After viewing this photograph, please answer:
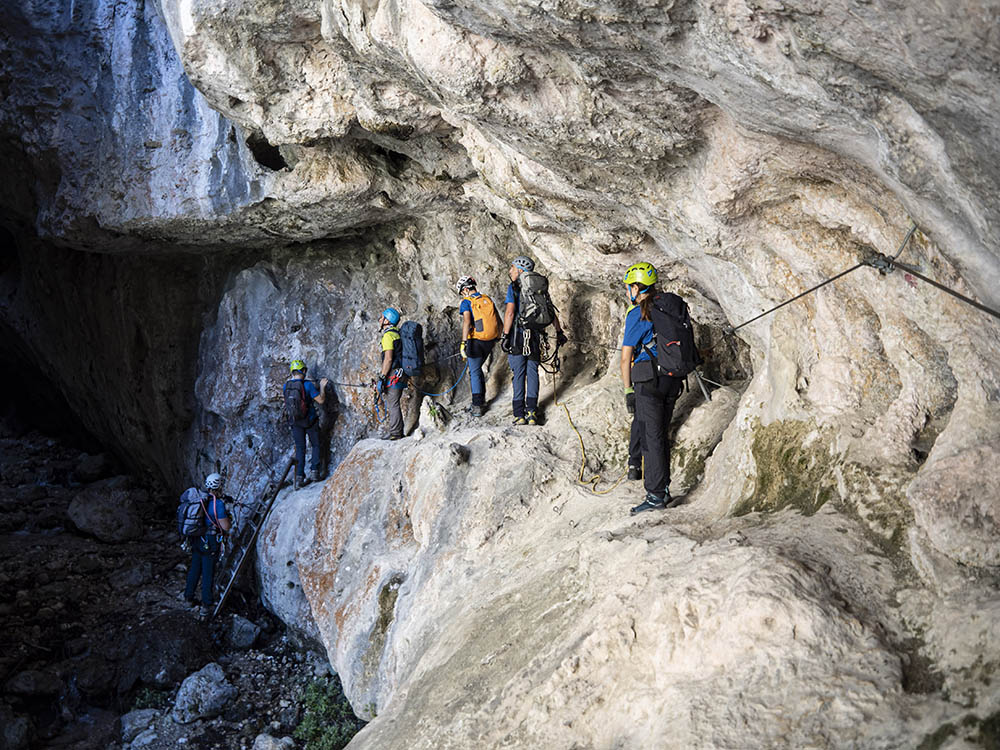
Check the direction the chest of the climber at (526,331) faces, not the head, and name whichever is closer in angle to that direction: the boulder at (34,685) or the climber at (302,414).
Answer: the climber

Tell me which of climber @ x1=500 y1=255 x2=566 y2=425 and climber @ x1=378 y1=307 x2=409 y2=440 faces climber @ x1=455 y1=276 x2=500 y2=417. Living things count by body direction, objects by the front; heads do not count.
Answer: climber @ x1=500 y1=255 x2=566 y2=425

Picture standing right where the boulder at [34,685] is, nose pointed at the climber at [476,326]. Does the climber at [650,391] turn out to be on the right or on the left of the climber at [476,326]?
right

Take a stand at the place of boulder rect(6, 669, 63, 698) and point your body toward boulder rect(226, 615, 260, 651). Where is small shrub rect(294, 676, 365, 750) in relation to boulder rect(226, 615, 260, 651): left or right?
right

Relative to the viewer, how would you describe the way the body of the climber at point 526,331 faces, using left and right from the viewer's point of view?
facing away from the viewer and to the left of the viewer

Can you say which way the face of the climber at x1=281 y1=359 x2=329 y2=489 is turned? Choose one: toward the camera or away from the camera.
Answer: away from the camera

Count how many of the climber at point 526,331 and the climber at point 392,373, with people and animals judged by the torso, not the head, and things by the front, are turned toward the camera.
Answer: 0

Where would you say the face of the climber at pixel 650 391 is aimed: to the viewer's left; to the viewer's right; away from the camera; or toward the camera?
to the viewer's left

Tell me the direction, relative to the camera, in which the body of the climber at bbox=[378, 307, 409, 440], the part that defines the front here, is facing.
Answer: to the viewer's left
